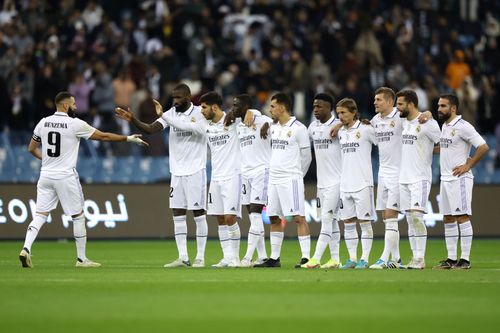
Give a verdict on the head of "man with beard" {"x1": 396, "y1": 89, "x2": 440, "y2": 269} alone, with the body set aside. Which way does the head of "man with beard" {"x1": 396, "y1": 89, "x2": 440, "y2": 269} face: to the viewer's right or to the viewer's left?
to the viewer's left

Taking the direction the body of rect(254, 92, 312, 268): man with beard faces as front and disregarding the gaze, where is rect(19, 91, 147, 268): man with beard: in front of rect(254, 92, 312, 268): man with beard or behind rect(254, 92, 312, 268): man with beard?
in front

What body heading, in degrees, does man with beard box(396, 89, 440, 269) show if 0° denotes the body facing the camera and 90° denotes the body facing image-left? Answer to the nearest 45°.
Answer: approximately 45°

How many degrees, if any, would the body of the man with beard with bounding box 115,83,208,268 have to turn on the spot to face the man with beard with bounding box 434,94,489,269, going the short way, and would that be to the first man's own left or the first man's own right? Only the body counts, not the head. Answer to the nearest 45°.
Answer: approximately 135° to the first man's own left

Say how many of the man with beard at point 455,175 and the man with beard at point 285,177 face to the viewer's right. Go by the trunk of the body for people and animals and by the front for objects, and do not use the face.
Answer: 0

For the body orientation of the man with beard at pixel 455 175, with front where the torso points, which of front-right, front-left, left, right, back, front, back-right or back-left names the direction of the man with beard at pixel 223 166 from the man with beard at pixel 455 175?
front-right

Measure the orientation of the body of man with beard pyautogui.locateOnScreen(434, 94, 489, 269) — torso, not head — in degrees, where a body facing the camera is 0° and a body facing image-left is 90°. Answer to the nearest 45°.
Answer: approximately 45°

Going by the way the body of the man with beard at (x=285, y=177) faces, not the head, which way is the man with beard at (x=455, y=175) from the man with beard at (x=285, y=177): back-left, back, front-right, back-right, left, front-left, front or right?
back-left

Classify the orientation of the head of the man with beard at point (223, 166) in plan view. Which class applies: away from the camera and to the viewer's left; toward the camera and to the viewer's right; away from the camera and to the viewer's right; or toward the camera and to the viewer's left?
toward the camera and to the viewer's left

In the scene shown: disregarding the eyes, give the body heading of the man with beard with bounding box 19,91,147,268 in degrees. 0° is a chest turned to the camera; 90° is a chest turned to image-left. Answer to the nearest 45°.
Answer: approximately 225°

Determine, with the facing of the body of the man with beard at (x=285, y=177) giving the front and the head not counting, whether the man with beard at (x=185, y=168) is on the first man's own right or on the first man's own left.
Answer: on the first man's own right

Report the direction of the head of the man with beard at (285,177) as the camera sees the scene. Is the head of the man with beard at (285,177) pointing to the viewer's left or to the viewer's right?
to the viewer's left
